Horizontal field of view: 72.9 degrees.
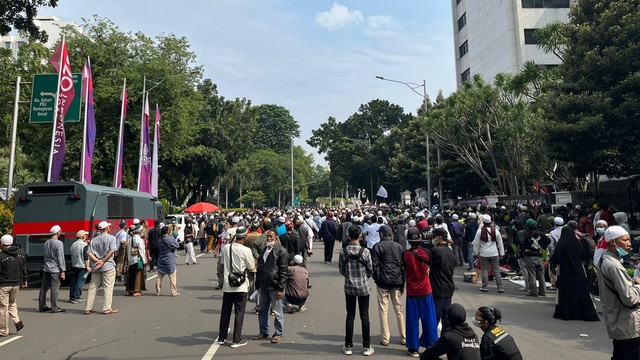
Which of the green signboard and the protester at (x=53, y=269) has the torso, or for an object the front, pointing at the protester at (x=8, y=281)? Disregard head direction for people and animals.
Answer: the green signboard

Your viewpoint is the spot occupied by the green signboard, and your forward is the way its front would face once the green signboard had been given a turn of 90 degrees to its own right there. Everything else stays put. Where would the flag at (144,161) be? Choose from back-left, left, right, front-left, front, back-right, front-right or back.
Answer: back-right

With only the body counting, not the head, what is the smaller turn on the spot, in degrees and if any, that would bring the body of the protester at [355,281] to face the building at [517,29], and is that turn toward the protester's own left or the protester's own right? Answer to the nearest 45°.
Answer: approximately 45° to the protester's own right

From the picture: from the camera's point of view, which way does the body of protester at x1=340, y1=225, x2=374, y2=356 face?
away from the camera

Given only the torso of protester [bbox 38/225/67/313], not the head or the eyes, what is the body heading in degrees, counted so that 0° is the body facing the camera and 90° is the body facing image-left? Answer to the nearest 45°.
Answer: approximately 225°

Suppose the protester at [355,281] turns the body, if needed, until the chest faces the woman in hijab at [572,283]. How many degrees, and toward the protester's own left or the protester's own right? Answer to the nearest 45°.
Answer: approximately 45° to the protester's own right
